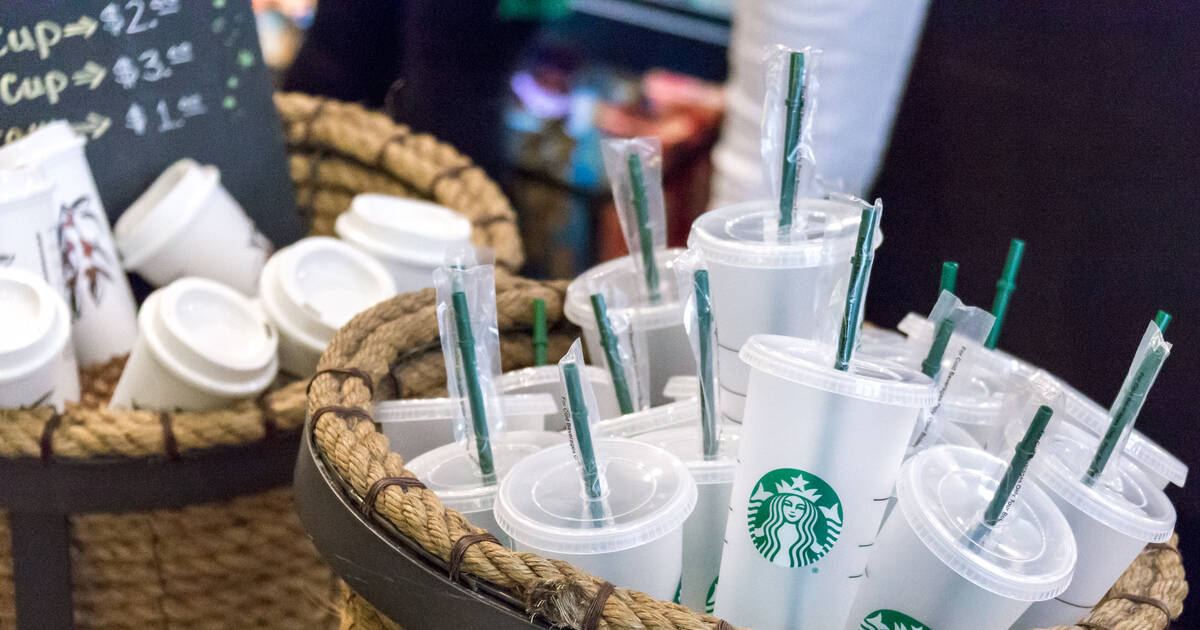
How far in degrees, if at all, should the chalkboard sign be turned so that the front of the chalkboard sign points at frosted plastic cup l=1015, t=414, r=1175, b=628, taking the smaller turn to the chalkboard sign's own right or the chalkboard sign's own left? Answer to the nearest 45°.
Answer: approximately 45° to the chalkboard sign's own left

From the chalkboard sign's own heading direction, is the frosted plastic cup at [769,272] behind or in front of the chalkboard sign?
in front

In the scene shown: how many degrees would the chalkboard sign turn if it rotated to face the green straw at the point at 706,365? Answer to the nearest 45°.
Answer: approximately 45° to its left

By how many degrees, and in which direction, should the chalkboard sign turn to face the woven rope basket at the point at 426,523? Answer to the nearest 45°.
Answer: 0° — it already faces it

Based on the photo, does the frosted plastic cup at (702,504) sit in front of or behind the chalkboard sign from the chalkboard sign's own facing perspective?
in front

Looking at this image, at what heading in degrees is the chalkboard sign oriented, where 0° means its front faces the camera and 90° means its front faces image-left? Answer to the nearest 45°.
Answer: approximately 0°

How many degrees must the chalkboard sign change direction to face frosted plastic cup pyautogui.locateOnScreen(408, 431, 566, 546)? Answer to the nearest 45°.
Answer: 0° — it already faces it
